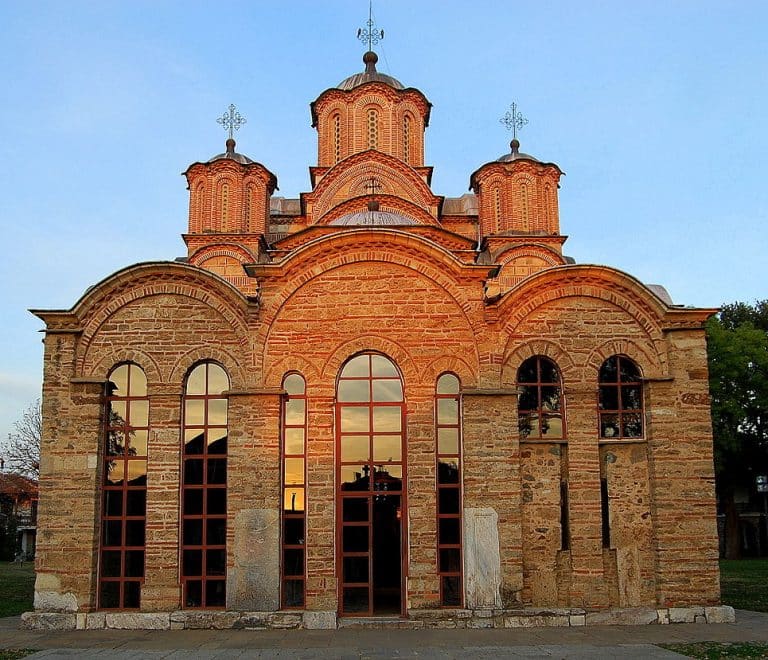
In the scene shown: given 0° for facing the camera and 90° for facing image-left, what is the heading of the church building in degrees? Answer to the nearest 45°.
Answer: approximately 0°

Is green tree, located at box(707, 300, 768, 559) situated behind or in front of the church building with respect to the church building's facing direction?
behind
